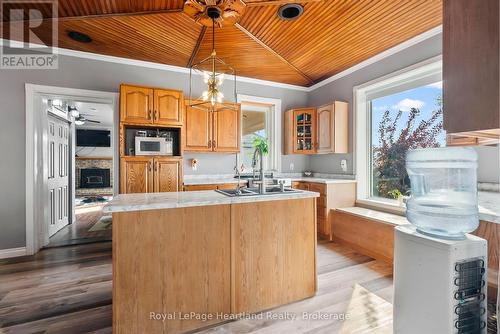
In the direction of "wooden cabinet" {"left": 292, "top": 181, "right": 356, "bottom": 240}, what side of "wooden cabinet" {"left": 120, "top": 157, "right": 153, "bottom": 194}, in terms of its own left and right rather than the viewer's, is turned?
left

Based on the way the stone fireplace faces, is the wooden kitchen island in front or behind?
in front

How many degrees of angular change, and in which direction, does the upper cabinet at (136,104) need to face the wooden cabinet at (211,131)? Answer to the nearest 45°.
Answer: approximately 90° to its left

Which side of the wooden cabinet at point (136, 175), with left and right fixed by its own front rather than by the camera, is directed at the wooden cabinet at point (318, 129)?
left

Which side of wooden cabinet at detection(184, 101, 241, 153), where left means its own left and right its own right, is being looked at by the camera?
front

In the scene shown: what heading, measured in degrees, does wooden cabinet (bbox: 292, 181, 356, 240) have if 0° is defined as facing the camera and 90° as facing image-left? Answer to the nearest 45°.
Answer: approximately 45°

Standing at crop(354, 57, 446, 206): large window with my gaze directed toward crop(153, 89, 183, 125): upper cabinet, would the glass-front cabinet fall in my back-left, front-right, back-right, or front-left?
front-right

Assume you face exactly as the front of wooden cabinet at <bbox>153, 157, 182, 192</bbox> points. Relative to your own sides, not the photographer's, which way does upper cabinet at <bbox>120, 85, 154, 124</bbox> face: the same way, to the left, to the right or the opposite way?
the same way

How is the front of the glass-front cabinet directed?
toward the camera

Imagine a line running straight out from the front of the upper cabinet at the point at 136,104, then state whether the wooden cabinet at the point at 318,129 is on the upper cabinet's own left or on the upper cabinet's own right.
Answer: on the upper cabinet's own left

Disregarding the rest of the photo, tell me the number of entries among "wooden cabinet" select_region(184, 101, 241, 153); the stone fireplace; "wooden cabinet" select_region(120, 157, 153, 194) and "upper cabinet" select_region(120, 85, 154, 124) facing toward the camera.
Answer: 4

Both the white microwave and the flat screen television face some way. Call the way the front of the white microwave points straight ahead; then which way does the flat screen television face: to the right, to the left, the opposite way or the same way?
the same way

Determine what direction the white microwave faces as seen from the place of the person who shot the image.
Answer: facing the viewer

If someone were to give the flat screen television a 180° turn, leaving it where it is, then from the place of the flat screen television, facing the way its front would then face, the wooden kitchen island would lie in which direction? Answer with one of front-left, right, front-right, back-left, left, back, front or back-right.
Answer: back

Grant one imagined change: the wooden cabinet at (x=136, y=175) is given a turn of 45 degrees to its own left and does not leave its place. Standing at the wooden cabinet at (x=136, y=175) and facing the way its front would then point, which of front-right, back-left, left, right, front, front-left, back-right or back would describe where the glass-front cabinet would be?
front-left

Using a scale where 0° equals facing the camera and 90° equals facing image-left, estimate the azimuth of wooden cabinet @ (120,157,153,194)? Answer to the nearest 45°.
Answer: approximately 0°
